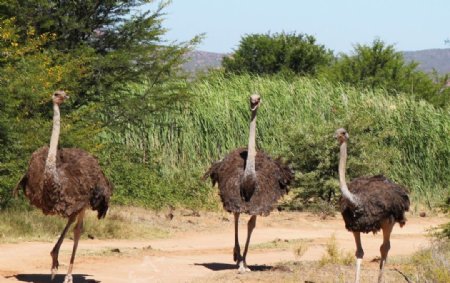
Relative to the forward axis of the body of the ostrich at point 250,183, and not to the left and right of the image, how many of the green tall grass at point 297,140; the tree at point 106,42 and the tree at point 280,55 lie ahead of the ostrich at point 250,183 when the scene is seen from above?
0

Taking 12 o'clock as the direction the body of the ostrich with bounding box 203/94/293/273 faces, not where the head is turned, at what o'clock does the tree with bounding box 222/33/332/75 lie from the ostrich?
The tree is roughly at 6 o'clock from the ostrich.

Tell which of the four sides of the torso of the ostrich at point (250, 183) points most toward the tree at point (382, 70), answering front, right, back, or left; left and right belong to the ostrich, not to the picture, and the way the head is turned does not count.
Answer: back

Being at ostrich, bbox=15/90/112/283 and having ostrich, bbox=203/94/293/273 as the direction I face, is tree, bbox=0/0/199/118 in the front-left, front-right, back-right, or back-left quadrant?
front-left

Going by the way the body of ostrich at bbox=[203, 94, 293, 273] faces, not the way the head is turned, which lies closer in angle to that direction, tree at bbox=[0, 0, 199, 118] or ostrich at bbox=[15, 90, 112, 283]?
the ostrich

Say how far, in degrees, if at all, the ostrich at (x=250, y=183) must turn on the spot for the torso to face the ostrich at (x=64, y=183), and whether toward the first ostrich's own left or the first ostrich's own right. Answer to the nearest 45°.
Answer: approximately 45° to the first ostrich's own right

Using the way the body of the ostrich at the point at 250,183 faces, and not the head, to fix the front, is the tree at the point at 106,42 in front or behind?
behind

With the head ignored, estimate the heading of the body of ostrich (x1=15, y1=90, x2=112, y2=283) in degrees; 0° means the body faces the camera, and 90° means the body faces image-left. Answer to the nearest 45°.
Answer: approximately 45°

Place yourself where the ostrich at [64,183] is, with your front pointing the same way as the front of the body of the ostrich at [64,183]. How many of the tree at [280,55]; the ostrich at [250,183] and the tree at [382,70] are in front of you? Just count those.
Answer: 0

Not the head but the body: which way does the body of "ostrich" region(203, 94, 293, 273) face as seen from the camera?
toward the camera

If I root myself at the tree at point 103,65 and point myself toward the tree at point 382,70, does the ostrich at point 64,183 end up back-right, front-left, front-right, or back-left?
back-right

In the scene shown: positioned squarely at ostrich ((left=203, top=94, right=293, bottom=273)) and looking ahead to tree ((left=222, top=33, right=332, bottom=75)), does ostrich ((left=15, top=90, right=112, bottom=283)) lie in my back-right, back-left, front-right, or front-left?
back-left

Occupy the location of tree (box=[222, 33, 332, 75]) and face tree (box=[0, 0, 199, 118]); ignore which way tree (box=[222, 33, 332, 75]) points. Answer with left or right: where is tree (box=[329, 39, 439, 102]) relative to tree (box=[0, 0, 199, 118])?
left

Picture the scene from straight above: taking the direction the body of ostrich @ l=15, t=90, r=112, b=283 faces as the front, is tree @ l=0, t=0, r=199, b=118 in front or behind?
behind

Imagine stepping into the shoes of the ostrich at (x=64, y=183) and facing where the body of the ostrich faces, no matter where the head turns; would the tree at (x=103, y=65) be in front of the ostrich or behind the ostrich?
behind
